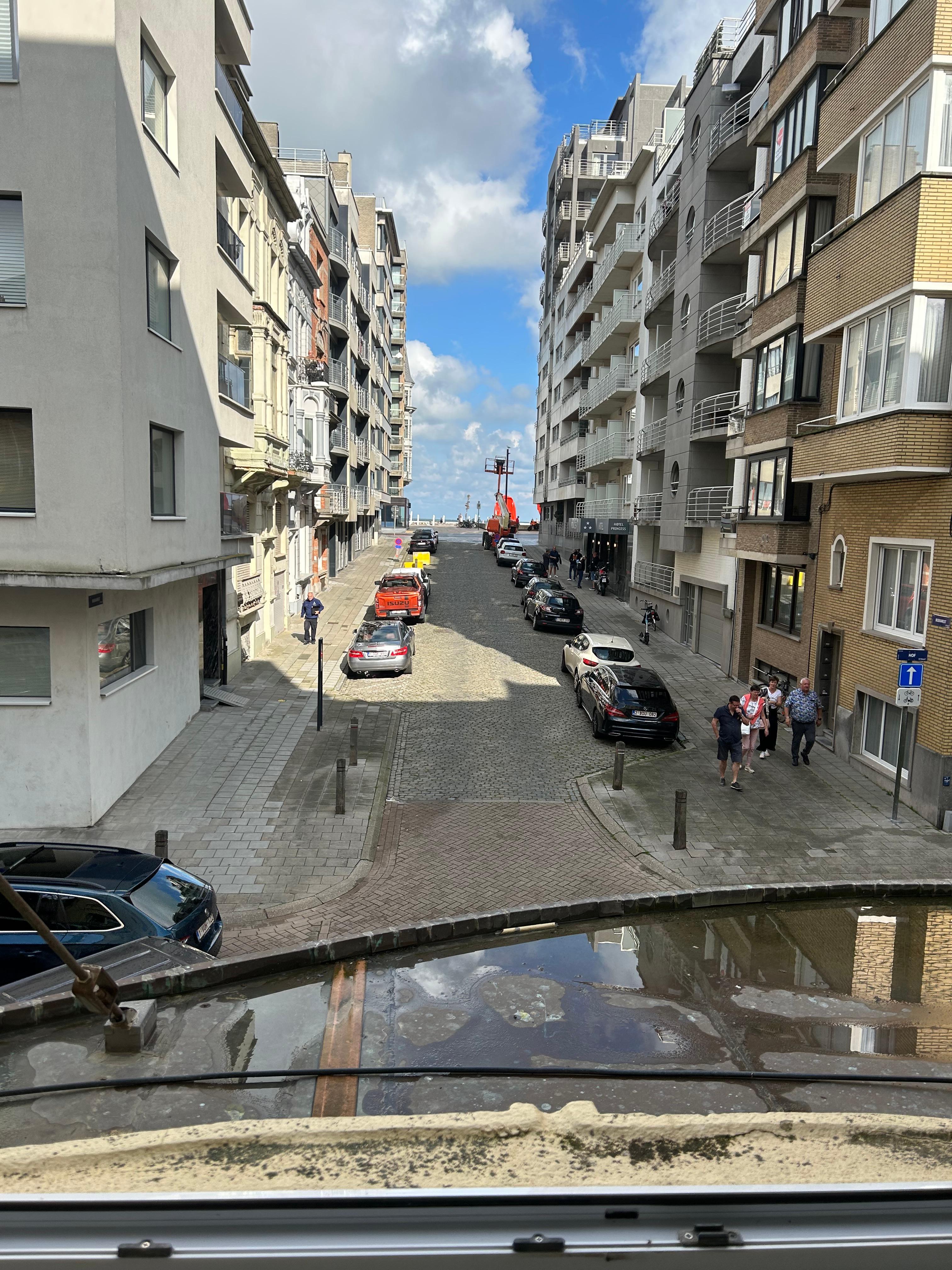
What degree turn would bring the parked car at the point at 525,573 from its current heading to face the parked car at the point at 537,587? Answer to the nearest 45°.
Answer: approximately 180°

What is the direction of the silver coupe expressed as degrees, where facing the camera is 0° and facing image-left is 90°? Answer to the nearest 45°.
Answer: approximately 180°

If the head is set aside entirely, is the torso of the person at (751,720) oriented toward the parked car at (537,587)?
no

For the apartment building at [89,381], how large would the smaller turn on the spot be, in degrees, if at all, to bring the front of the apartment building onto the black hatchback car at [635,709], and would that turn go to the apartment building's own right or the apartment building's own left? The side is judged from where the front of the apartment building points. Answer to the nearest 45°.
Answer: approximately 45° to the apartment building's own left

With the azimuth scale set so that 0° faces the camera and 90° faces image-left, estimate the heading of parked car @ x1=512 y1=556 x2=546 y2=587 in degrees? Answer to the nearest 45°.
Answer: approximately 180°

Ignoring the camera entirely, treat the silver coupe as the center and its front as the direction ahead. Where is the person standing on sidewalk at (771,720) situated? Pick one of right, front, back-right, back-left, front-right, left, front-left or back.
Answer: back-right

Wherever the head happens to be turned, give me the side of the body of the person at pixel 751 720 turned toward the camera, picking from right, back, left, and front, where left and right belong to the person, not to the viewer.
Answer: front

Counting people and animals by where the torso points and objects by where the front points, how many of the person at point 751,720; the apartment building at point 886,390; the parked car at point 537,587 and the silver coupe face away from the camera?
2

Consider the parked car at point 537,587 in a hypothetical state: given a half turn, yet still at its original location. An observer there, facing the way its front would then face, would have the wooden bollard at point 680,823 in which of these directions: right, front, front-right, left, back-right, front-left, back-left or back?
front

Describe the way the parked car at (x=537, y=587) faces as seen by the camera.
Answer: facing away from the viewer

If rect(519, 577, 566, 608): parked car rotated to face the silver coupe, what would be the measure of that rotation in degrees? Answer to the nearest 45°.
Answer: approximately 180°

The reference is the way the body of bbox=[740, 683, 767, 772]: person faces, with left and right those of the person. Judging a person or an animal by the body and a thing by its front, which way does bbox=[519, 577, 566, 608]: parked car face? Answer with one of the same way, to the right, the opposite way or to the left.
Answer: the opposite way

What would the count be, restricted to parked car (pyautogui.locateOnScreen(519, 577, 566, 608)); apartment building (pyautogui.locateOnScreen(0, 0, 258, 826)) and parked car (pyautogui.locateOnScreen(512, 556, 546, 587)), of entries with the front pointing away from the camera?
2

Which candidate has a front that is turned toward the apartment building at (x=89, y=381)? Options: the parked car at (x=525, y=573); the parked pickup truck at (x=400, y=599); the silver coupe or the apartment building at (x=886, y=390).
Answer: the apartment building at (x=886, y=390)

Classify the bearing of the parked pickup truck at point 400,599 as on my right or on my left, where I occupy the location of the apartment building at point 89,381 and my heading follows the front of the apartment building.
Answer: on my left

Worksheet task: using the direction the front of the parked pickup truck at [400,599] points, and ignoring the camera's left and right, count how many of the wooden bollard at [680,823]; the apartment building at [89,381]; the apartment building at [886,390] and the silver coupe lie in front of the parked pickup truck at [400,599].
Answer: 0

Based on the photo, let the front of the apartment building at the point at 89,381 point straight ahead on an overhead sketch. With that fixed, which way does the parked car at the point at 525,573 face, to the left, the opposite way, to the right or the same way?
to the left
